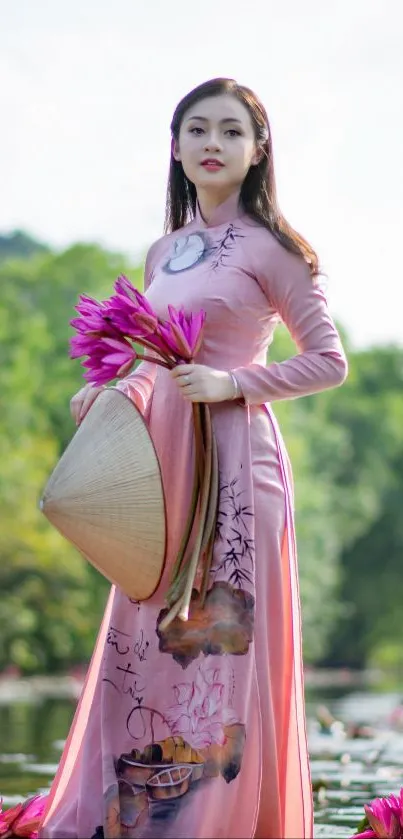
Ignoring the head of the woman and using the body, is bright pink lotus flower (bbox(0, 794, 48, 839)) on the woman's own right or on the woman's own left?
on the woman's own right

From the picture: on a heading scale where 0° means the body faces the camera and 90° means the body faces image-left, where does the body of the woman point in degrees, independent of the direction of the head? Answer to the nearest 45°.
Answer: approximately 45°
